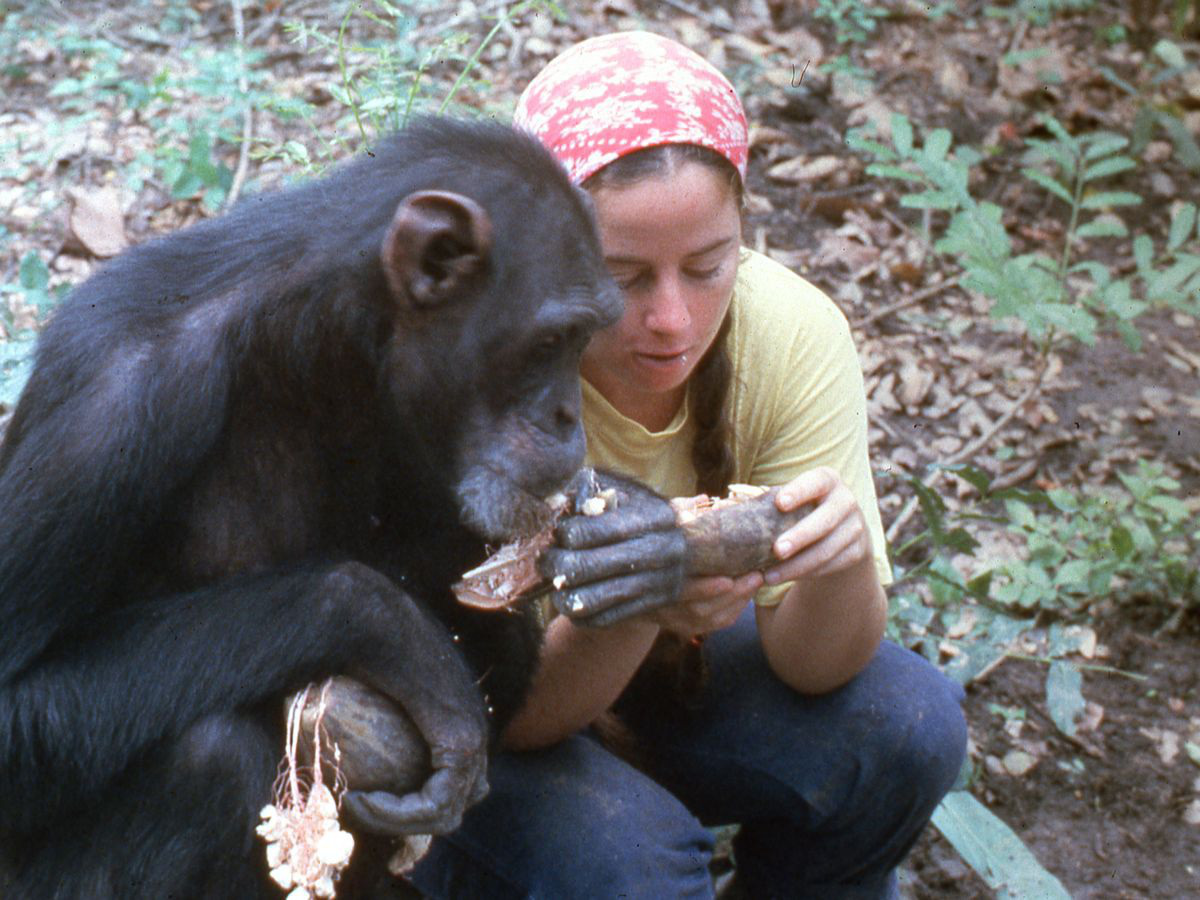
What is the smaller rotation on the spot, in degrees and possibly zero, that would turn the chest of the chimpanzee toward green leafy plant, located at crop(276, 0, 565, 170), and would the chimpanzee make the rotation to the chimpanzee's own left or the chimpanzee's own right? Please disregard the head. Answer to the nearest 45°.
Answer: approximately 90° to the chimpanzee's own left

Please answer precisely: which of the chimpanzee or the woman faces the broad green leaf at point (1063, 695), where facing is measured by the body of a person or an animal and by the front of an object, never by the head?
the chimpanzee

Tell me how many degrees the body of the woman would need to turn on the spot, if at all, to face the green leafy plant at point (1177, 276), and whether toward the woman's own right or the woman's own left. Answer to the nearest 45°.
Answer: approximately 135° to the woman's own left

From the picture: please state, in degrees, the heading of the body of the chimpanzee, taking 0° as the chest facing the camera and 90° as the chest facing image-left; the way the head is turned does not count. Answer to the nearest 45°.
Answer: approximately 270°

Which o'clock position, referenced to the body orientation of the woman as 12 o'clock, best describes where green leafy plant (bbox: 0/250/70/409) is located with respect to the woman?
The green leafy plant is roughly at 4 o'clock from the woman.

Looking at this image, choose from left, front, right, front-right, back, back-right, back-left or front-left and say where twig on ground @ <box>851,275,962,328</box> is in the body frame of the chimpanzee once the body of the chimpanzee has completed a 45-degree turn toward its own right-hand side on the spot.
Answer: left

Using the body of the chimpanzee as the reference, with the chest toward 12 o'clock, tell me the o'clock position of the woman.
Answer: The woman is roughly at 12 o'clock from the chimpanzee.

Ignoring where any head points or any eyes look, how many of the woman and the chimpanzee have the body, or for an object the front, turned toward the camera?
1
